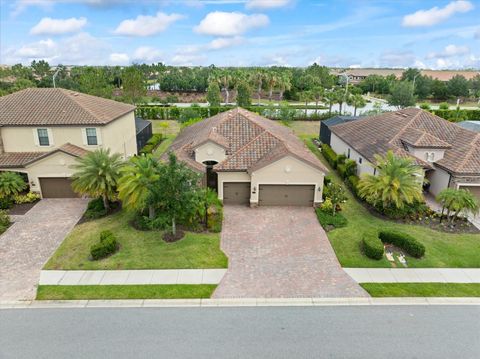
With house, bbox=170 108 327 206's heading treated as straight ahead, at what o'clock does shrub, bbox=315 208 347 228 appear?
The shrub is roughly at 10 o'clock from the house.

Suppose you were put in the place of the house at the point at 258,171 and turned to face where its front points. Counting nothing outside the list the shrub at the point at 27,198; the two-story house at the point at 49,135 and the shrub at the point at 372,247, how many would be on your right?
2

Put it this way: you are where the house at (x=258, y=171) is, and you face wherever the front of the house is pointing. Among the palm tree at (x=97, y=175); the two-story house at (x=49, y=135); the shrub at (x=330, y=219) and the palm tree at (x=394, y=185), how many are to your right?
2

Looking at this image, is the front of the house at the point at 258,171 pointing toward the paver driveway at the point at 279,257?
yes

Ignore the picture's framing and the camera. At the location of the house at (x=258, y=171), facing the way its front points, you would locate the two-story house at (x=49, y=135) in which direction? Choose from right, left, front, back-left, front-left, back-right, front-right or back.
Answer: right

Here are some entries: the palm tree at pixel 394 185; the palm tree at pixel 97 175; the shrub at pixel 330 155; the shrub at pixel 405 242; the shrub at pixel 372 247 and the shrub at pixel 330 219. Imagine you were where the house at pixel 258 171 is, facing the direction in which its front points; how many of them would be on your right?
1

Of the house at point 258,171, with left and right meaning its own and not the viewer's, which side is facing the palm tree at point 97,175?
right

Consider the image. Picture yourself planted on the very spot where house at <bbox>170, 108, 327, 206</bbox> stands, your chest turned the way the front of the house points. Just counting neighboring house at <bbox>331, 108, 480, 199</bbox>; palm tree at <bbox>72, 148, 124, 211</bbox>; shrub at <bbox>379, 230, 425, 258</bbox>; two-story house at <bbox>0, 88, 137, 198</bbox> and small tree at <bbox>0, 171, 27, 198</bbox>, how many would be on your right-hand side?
3

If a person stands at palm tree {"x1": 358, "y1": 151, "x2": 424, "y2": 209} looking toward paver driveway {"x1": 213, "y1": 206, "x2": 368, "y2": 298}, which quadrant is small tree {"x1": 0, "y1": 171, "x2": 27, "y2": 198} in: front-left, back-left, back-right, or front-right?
front-right

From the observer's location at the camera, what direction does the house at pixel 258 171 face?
facing the viewer

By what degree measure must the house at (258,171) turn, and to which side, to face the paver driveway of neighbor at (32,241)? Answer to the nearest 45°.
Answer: approximately 45° to its right

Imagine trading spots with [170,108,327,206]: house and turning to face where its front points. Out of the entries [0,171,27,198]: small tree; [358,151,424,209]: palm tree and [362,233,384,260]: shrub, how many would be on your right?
1

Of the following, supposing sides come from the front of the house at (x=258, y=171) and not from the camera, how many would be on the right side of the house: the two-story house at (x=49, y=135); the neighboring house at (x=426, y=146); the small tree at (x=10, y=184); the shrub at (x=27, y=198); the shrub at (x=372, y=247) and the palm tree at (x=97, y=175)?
4

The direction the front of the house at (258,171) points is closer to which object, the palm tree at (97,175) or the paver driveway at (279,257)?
the paver driveway

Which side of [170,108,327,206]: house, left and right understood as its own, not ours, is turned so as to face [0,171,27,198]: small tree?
right

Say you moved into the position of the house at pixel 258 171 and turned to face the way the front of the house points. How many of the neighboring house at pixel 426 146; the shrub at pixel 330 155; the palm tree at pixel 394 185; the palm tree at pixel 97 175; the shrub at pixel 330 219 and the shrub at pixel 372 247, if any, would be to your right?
1

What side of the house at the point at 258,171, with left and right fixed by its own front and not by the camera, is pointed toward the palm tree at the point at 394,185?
left

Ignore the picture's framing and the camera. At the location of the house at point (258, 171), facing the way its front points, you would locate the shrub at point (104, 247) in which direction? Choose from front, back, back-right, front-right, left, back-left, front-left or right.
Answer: front-right

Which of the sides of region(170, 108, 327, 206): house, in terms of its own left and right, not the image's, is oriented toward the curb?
front
